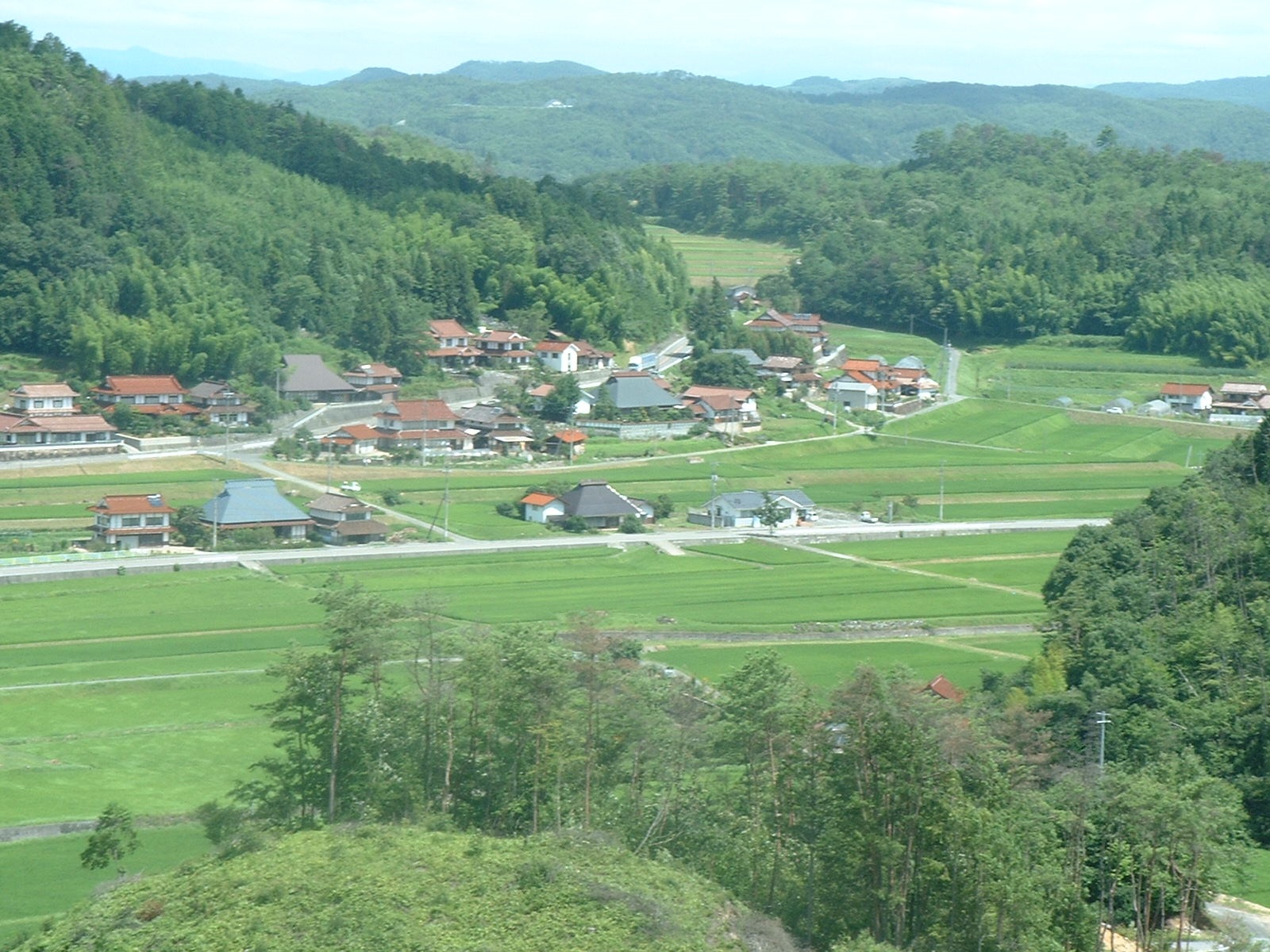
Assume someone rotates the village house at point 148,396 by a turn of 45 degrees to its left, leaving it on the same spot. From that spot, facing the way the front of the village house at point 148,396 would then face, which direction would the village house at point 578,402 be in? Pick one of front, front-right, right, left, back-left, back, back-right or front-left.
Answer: front-left

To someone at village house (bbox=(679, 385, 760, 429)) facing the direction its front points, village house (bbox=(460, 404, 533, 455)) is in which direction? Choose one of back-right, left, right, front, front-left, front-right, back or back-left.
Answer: front-right

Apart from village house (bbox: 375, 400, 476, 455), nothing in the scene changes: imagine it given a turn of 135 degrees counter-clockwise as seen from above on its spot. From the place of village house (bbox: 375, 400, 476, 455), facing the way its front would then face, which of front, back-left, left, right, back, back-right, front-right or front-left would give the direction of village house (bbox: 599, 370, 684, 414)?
front

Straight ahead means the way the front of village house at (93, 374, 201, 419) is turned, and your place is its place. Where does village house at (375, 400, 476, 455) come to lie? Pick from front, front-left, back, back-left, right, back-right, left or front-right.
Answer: left

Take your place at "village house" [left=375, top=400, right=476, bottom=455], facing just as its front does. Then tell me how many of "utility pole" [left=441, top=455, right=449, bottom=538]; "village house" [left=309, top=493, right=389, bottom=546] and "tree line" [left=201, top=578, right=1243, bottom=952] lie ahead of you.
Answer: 3

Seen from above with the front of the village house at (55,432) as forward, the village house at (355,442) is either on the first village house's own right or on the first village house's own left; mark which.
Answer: on the first village house's own left

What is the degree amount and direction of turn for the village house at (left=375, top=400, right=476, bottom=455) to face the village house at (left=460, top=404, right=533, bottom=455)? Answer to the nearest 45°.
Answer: approximately 90° to its left

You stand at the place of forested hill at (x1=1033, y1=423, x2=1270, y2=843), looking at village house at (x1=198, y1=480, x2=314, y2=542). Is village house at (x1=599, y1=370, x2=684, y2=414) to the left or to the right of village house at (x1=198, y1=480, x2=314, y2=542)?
right

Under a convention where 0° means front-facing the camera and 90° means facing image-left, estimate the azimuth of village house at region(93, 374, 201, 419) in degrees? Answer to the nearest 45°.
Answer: approximately 0°

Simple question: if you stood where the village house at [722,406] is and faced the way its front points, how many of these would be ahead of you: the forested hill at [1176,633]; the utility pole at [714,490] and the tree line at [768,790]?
3
